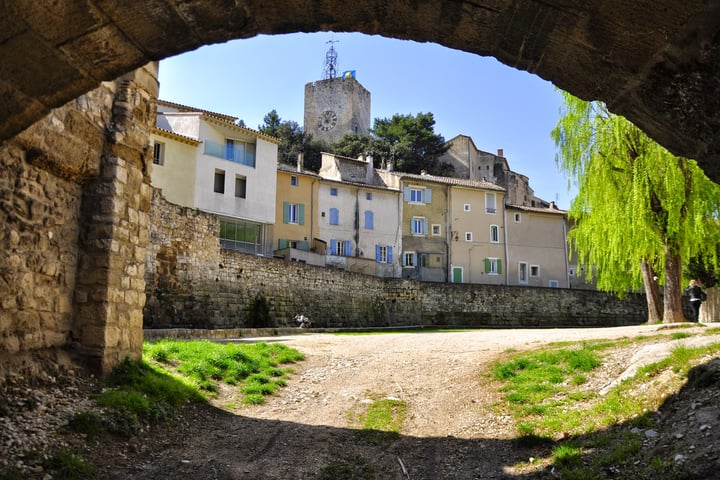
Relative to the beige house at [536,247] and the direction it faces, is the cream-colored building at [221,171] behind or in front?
in front

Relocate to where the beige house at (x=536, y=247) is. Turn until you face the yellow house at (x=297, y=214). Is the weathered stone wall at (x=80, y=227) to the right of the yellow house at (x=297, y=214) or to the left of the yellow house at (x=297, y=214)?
left

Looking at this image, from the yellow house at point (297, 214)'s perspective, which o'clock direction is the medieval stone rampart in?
The medieval stone rampart is roughly at 12 o'clock from the yellow house.

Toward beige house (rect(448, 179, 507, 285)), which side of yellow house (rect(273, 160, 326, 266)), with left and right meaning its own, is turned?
left

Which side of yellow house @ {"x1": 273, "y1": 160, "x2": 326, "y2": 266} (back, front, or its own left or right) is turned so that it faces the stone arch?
front

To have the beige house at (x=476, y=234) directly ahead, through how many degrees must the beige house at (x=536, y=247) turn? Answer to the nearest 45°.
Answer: approximately 45° to its right

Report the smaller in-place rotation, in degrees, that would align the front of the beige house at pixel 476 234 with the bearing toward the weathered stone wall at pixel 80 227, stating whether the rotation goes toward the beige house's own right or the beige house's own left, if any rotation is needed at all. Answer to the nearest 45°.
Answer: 0° — it already faces it

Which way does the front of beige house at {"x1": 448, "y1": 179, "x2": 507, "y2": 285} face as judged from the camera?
facing the viewer

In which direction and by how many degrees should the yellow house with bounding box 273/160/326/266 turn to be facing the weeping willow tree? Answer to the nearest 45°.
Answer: approximately 45° to its left

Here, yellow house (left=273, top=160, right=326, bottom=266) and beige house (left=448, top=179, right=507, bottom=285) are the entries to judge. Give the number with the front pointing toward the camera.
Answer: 2

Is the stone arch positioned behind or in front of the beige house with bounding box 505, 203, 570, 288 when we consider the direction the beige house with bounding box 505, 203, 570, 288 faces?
in front
